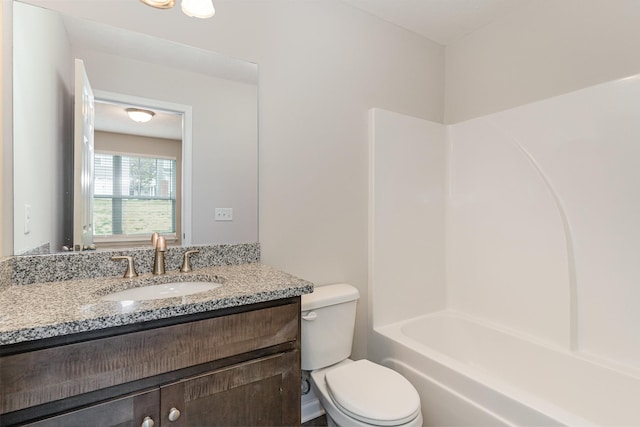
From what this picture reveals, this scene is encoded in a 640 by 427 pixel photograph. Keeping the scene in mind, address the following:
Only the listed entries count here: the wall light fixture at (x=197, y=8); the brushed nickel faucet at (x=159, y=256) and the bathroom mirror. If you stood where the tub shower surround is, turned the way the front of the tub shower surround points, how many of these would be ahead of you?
3

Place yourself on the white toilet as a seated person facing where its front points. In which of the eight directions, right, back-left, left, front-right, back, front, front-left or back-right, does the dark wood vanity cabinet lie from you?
right

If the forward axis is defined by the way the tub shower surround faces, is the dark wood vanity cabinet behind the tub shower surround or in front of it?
in front

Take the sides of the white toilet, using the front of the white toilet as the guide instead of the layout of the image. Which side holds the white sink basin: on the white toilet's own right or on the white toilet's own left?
on the white toilet's own right

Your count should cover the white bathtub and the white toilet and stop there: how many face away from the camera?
0

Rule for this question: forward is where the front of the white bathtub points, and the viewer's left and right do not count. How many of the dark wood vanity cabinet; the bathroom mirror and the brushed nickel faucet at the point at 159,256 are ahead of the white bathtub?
3

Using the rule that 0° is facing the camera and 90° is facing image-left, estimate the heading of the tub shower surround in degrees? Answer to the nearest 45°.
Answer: approximately 45°

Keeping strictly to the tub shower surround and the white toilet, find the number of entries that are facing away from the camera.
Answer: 0

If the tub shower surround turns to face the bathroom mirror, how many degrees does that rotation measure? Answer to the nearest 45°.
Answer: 0° — it already faces it

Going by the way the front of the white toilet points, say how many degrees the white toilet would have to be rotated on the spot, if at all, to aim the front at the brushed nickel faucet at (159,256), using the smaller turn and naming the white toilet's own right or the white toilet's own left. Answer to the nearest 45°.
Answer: approximately 135° to the white toilet's own right

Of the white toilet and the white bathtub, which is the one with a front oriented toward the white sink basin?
the white bathtub
